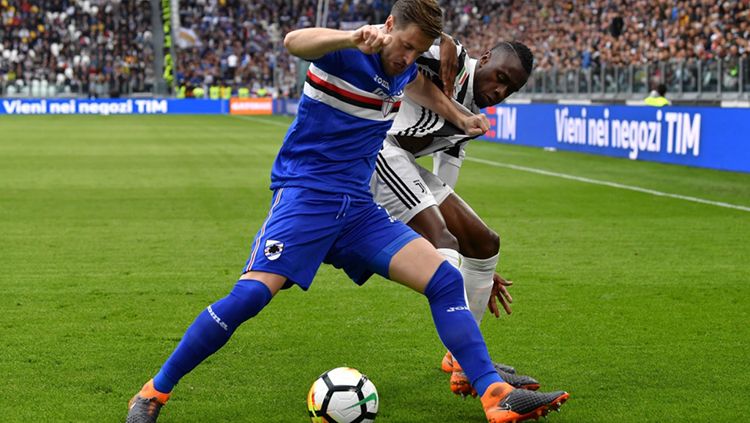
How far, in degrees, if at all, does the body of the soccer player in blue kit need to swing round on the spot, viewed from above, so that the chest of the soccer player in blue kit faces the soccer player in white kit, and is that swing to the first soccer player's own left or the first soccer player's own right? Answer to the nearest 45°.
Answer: approximately 90° to the first soccer player's own left

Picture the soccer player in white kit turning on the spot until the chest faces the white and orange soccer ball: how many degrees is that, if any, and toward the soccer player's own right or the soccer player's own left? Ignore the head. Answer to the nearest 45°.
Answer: approximately 45° to the soccer player's own right
